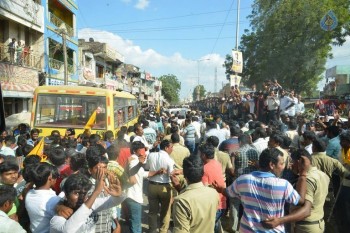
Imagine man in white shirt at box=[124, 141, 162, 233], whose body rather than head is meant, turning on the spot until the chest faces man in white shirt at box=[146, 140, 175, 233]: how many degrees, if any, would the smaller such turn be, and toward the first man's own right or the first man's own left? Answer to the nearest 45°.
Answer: approximately 45° to the first man's own left

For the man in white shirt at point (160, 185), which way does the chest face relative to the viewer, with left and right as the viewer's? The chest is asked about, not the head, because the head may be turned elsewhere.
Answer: facing away from the viewer and to the right of the viewer

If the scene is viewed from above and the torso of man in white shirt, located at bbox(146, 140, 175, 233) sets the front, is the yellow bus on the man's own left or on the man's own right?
on the man's own left
